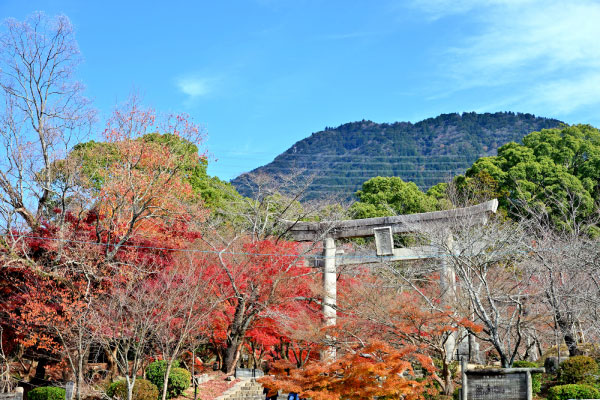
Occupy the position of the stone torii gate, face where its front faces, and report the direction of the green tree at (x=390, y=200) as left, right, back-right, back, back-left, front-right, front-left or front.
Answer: back-right

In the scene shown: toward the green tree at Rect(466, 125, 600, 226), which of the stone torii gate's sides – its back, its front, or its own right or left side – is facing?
back

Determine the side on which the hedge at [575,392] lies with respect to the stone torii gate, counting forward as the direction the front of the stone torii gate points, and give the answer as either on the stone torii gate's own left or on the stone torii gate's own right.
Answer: on the stone torii gate's own left

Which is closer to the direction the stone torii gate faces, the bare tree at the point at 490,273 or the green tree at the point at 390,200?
the bare tree

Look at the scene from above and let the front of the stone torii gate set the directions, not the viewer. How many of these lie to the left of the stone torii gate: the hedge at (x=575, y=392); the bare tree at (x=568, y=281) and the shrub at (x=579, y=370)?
3

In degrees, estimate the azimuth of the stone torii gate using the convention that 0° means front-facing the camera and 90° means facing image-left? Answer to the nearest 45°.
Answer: approximately 45°

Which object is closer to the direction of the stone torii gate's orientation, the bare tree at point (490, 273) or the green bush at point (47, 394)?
the green bush

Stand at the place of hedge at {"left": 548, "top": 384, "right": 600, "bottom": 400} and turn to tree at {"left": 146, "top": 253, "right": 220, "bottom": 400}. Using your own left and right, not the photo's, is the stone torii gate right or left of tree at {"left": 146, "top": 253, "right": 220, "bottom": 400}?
right

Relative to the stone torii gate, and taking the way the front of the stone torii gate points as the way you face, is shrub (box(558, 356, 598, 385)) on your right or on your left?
on your left
